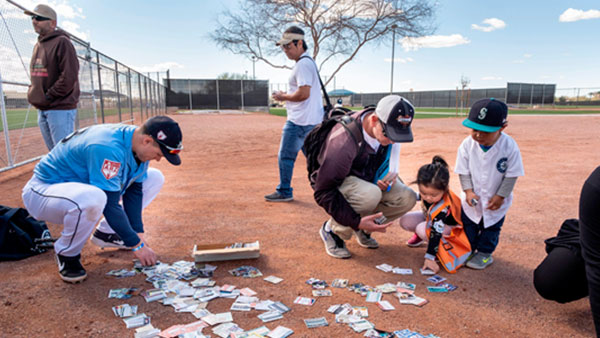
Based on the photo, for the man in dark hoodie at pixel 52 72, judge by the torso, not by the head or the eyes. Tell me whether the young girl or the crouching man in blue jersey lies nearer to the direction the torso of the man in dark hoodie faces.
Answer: the crouching man in blue jersey

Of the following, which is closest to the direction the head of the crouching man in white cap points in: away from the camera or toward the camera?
toward the camera

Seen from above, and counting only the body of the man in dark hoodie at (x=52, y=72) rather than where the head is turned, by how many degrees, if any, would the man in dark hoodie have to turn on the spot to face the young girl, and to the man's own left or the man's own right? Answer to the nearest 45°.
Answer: approximately 90° to the man's own left

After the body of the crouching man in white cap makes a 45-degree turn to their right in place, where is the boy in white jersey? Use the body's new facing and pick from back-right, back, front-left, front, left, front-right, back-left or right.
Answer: left

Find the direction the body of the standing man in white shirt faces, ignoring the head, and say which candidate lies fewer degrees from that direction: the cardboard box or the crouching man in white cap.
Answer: the cardboard box

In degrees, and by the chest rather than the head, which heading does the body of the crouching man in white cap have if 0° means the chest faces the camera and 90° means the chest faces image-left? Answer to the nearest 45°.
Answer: approximately 315°

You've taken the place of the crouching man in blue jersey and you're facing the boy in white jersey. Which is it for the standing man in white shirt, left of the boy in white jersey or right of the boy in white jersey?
left

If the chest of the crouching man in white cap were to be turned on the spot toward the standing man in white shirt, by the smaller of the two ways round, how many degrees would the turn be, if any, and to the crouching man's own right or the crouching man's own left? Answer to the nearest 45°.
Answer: approximately 180°

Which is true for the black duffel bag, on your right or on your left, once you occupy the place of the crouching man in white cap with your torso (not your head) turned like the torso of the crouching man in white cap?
on your right

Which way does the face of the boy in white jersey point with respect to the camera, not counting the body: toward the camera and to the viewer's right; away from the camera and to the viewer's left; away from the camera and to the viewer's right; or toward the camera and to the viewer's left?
toward the camera and to the viewer's left
